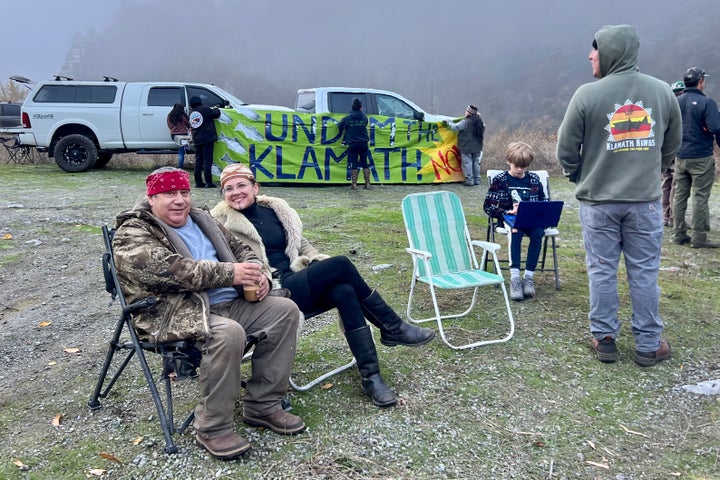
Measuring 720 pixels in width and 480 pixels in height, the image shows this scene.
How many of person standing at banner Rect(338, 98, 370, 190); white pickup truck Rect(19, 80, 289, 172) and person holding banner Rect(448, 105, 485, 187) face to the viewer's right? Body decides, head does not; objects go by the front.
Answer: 1

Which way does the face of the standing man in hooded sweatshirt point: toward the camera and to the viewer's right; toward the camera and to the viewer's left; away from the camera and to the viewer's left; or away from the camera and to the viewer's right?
away from the camera and to the viewer's left

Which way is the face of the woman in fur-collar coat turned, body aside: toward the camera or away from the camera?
toward the camera

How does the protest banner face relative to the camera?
toward the camera

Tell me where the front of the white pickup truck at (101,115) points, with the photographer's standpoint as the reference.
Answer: facing to the right of the viewer

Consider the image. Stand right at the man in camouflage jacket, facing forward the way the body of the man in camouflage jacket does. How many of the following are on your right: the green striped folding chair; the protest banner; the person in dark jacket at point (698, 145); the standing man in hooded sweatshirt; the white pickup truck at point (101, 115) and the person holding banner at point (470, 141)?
0

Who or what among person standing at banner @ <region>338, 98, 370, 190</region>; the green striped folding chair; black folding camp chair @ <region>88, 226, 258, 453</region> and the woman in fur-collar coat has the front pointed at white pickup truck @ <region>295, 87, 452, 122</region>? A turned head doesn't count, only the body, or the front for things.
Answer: the person standing at banner

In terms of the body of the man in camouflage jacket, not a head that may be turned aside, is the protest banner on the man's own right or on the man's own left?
on the man's own left

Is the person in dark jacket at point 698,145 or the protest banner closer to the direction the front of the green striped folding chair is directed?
the person in dark jacket

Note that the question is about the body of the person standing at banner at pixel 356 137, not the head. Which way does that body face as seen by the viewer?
away from the camera

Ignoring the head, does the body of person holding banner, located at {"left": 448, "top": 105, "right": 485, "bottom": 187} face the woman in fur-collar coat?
no

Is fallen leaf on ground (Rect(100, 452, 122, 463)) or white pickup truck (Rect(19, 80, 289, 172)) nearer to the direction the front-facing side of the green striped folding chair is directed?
the fallen leaf on ground

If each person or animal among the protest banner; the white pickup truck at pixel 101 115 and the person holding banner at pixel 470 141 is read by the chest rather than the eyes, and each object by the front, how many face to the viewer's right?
1

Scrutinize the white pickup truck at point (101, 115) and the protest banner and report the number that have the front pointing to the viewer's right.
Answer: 1

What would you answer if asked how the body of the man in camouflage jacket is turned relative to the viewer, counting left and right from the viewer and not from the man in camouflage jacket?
facing the viewer and to the right of the viewer

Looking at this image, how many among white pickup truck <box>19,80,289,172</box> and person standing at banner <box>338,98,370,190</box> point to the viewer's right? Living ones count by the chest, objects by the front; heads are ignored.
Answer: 1

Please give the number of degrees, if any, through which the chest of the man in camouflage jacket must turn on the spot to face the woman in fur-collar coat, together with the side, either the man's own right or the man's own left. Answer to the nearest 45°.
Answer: approximately 90° to the man's own left
